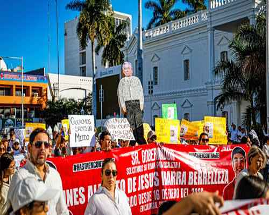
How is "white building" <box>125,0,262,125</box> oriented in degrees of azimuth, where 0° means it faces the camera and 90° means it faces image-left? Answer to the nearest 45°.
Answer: approximately 45°

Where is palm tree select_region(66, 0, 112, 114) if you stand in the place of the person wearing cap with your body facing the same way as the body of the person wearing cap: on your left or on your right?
on your left

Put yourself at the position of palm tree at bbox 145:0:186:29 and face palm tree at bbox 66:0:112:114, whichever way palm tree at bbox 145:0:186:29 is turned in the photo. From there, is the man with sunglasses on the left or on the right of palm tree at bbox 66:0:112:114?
left

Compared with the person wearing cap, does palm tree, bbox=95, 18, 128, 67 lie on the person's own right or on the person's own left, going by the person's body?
on the person's own left

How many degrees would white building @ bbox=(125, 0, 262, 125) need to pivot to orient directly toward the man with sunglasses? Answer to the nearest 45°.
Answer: approximately 45° to its left

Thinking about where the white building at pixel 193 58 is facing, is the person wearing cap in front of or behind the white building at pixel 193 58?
in front

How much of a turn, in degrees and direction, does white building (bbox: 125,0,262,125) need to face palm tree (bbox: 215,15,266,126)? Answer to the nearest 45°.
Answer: approximately 45° to its left

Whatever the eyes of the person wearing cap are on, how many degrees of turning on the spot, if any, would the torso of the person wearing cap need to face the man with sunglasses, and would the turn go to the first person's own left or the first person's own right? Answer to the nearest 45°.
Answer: approximately 45° to the first person's own left

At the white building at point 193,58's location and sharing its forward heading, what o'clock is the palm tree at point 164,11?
The palm tree is roughly at 4 o'clock from the white building.
